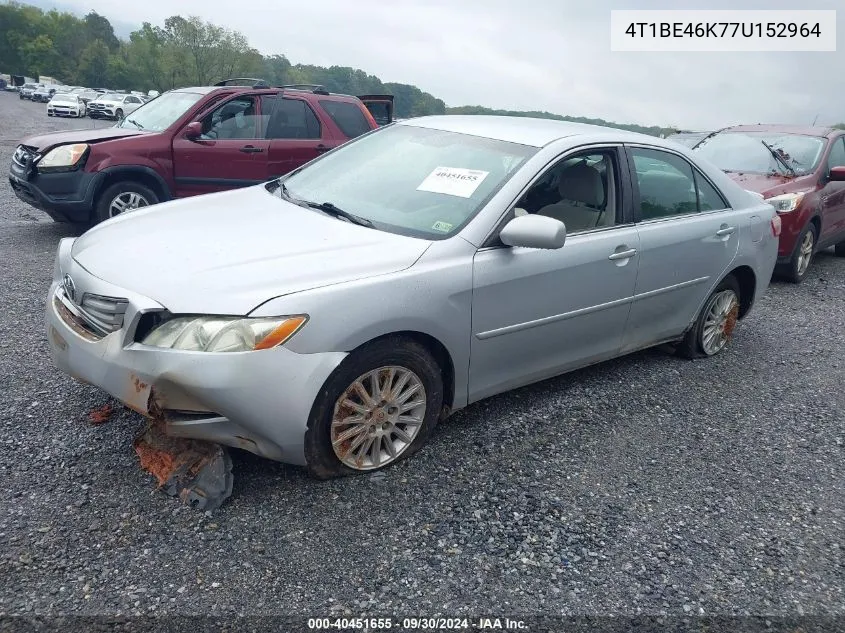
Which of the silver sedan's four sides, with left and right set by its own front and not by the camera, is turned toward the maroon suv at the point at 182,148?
right

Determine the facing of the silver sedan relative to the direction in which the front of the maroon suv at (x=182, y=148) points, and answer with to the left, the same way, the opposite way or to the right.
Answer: the same way

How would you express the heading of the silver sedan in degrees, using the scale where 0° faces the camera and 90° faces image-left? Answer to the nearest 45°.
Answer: approximately 45°

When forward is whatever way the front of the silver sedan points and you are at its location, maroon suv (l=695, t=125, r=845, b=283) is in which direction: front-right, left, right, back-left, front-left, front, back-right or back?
back

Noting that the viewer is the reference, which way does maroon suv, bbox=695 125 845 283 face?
facing the viewer and to the left of the viewer

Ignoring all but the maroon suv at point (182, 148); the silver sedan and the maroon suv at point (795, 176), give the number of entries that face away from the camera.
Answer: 0

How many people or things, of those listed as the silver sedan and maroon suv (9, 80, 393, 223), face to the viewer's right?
0

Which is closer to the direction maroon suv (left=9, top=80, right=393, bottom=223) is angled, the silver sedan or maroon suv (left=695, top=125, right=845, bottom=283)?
the silver sedan

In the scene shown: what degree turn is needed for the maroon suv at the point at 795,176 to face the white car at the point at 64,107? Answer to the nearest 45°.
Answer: approximately 90° to its right

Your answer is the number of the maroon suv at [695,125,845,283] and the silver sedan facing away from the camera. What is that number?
0

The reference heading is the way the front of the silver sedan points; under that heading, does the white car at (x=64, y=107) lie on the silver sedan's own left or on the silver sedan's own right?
on the silver sedan's own right

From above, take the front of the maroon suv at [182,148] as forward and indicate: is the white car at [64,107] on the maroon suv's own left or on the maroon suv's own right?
on the maroon suv's own right
